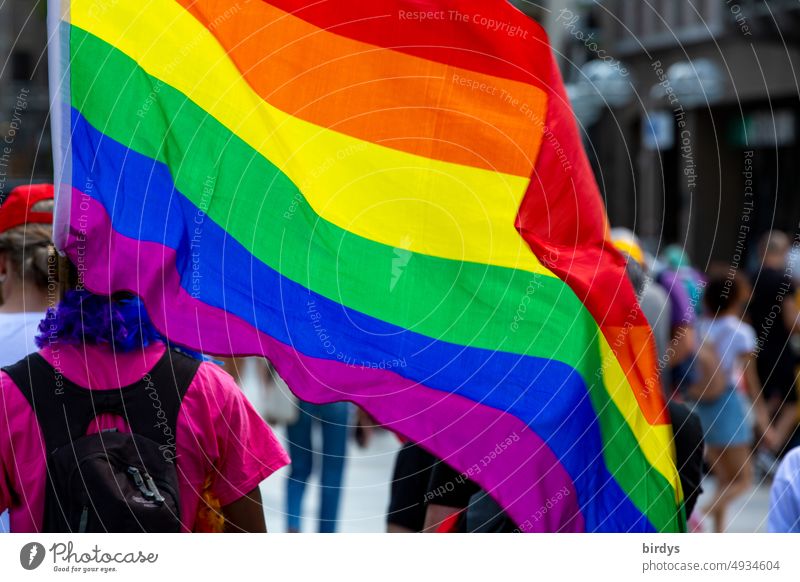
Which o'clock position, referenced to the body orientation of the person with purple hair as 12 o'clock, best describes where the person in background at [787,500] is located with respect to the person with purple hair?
The person in background is roughly at 3 o'clock from the person with purple hair.

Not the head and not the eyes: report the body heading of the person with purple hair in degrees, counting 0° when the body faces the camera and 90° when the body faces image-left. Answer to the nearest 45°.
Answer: approximately 180°

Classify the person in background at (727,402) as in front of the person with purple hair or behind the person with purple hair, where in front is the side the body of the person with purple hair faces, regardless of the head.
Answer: in front

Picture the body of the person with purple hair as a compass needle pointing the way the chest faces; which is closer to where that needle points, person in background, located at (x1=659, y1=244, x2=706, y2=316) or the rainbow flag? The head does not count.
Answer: the person in background

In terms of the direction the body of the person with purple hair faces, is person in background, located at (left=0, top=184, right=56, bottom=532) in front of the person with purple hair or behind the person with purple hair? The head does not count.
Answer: in front

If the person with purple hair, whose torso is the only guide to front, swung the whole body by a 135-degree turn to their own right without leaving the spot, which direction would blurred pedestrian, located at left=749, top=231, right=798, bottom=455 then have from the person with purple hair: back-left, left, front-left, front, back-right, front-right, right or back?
left
